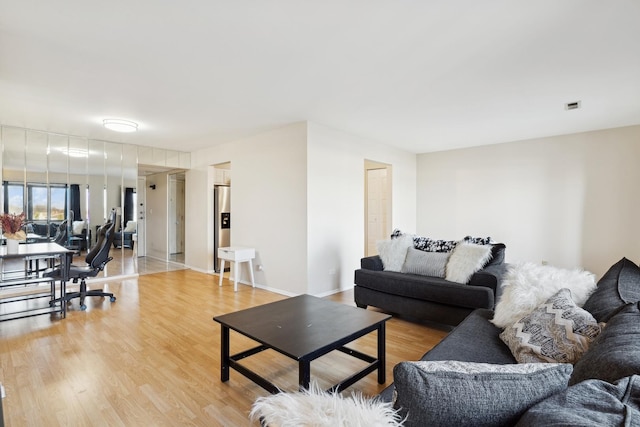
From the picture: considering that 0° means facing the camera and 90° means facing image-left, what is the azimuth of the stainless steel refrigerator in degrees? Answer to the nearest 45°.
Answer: approximately 315°

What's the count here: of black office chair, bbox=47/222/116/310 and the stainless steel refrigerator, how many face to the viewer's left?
1

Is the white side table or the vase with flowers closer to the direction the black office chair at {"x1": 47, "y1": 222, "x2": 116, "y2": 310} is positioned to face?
the vase with flowers

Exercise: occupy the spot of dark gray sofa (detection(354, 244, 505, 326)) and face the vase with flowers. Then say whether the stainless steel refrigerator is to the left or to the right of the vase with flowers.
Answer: right

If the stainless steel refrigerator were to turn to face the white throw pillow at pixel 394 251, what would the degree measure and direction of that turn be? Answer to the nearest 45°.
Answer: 0° — it already faces it

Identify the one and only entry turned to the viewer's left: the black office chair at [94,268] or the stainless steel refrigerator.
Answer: the black office chair

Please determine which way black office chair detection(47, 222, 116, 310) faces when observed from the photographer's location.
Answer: facing to the left of the viewer
